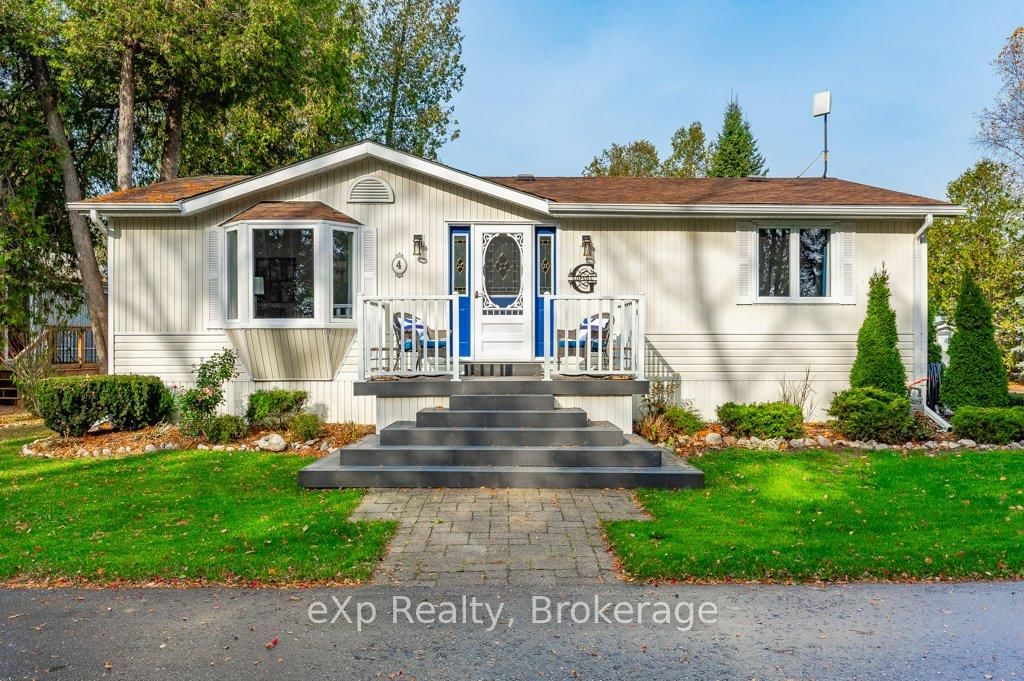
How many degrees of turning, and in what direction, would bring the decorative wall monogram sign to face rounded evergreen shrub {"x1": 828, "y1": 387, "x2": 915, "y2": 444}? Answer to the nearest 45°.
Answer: approximately 90° to its left

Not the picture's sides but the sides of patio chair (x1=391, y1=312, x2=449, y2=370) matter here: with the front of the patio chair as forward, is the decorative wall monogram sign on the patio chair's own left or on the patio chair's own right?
on the patio chair's own left

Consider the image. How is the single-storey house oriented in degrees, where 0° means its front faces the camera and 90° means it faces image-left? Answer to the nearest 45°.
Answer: approximately 0°

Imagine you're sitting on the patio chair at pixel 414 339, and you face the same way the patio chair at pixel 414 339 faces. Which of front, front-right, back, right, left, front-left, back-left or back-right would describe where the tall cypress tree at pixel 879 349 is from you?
front-left

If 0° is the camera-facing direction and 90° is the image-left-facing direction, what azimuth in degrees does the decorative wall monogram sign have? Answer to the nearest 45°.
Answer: approximately 0°

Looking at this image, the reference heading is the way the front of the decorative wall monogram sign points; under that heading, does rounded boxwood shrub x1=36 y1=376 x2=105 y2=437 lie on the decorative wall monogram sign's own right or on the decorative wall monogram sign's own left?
on the decorative wall monogram sign's own right

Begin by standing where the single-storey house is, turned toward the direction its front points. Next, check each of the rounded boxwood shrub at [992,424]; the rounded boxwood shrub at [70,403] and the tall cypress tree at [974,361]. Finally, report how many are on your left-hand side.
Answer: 2

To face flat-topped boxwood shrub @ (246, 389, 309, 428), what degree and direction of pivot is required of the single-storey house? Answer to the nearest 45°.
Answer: approximately 90° to its right

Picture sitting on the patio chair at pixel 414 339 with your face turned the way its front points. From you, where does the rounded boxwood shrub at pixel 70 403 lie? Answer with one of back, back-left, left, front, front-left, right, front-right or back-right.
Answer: back-right

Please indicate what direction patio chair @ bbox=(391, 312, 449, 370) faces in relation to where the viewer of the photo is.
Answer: facing the viewer and to the right of the viewer

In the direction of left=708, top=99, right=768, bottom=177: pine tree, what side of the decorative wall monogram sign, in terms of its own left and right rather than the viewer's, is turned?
back
